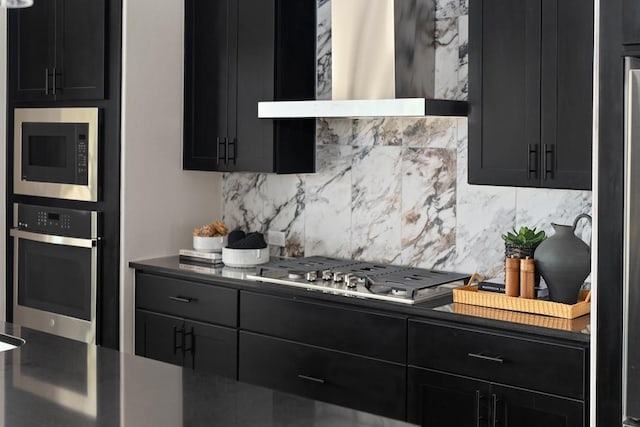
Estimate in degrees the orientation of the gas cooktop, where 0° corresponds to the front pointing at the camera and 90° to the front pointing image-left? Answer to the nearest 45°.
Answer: approximately 45°

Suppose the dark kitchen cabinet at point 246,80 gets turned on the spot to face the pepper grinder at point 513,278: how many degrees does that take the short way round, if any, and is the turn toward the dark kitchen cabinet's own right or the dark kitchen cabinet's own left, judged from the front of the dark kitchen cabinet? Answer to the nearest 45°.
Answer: approximately 90° to the dark kitchen cabinet's own left

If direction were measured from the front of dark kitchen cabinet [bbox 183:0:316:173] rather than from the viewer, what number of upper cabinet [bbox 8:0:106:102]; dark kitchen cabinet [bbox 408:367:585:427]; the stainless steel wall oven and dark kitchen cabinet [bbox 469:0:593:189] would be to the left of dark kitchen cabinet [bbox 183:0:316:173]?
2

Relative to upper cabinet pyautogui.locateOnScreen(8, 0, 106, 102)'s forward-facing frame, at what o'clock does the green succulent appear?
The green succulent is roughly at 9 o'clock from the upper cabinet.

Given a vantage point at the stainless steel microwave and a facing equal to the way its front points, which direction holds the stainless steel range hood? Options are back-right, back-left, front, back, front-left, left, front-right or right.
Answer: left

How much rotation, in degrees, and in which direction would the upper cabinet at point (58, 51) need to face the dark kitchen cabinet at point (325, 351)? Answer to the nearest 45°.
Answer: approximately 90° to its left

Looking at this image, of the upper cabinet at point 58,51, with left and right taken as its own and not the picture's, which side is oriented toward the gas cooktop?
left

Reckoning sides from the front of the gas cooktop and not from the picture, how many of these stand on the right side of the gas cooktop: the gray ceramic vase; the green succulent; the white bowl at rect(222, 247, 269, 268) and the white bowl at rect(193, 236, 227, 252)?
2

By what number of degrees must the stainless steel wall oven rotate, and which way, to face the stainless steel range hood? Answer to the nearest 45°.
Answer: approximately 90° to its left

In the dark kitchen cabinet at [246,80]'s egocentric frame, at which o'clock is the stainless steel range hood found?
The stainless steel range hood is roughly at 9 o'clock from the dark kitchen cabinet.
